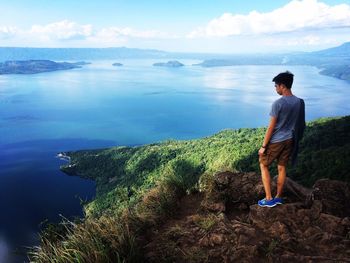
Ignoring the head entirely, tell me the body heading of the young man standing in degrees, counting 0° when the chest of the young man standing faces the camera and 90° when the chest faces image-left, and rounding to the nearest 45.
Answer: approximately 135°

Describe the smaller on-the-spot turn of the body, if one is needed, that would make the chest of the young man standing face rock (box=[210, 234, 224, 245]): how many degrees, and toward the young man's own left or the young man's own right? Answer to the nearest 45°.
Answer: approximately 90° to the young man's own left

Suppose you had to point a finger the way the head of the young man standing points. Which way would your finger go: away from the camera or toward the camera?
away from the camera
